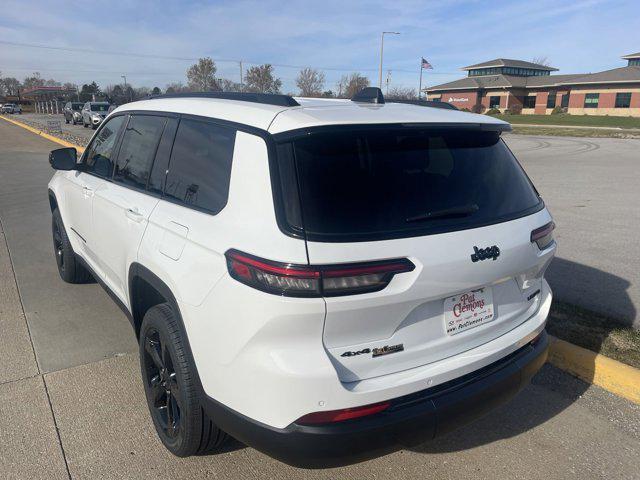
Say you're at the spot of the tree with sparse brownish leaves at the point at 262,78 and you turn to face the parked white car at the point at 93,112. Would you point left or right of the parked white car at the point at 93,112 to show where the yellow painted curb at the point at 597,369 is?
left

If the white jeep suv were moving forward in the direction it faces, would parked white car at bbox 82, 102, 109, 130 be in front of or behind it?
in front

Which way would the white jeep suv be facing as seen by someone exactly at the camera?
facing away from the viewer and to the left of the viewer

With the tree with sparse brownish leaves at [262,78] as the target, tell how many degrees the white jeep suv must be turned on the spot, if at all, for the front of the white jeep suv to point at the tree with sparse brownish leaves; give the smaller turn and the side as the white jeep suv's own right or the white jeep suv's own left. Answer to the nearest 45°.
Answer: approximately 45° to the white jeep suv's own right

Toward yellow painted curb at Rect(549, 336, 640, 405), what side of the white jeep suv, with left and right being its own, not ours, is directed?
right

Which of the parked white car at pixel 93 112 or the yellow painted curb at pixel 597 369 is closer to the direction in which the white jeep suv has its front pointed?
the parked white car

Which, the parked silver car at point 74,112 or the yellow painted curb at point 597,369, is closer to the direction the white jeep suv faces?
the parked silver car

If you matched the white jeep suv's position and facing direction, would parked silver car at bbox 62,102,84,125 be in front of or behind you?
in front
